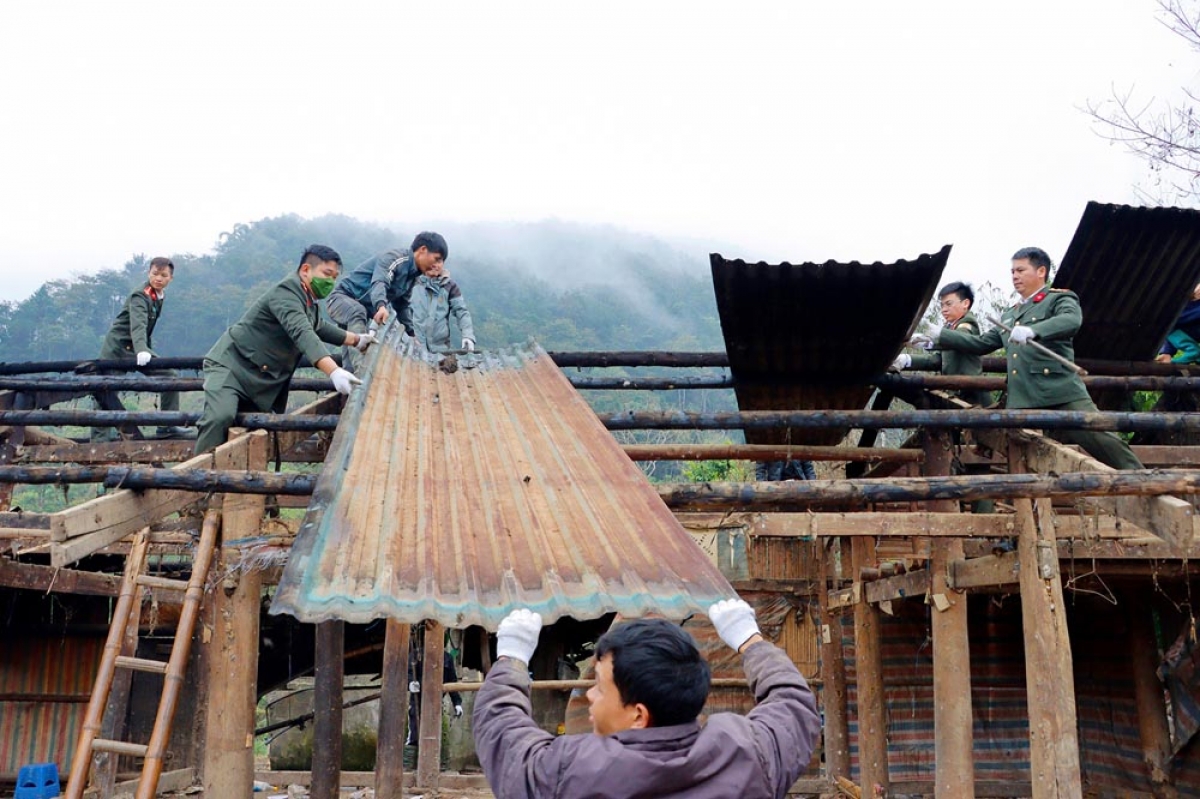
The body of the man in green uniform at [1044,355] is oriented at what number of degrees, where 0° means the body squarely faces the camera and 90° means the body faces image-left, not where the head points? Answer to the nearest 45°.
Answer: approximately 45°

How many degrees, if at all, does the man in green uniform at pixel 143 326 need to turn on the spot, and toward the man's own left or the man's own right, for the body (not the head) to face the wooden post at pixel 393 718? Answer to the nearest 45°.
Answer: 0° — they already face it
